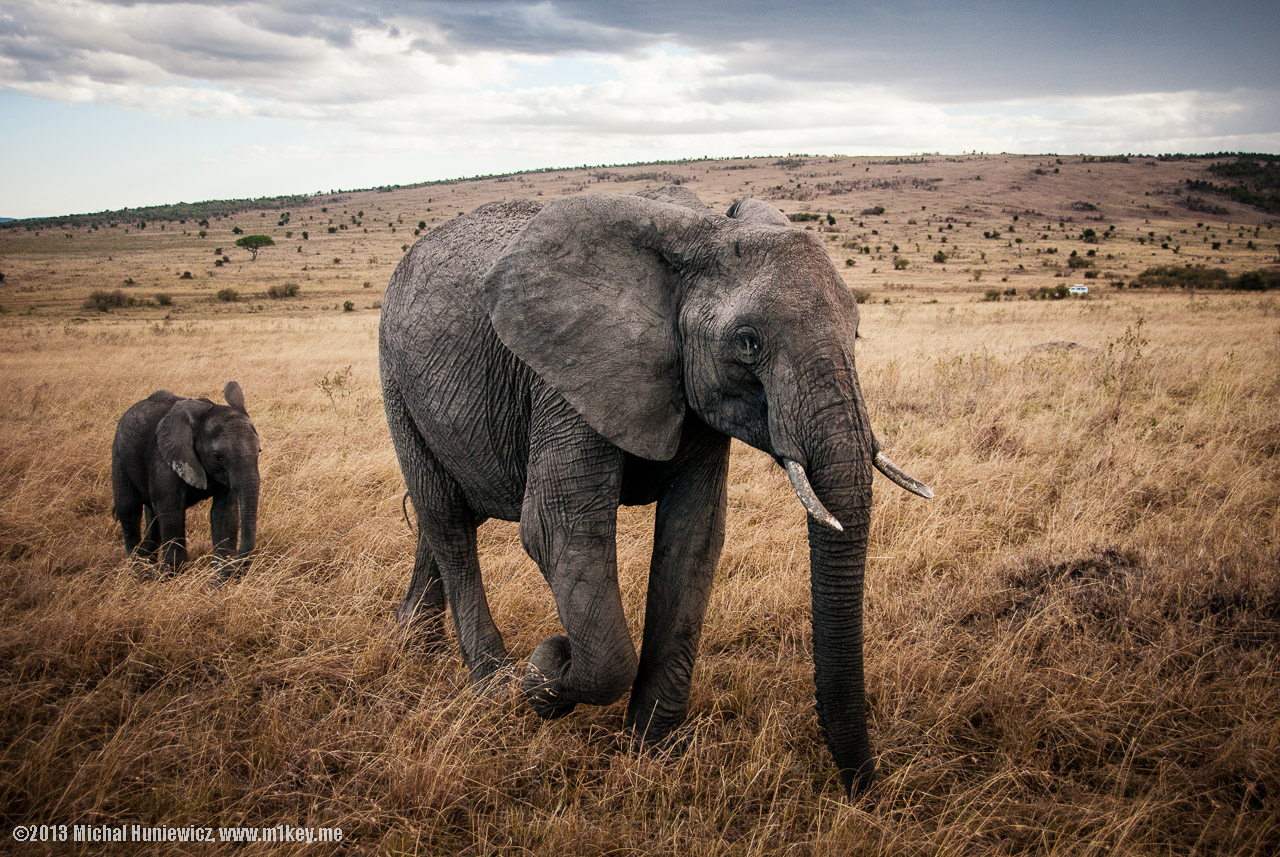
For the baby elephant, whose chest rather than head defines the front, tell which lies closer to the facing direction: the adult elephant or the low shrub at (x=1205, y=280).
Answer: the adult elephant

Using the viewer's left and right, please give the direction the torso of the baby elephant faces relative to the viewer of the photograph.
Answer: facing the viewer and to the right of the viewer

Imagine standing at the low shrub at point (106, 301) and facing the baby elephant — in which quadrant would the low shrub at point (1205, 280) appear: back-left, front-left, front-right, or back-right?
front-left

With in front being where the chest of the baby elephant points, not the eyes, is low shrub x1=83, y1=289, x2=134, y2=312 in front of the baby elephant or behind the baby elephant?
behind

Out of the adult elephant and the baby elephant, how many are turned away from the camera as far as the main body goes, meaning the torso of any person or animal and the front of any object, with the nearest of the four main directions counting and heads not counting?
0

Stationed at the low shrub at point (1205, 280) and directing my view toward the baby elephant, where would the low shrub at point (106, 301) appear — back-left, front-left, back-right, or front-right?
front-right

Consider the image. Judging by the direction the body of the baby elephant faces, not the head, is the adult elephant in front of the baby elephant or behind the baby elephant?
in front

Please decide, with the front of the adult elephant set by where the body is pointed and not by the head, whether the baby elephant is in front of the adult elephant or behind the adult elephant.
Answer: behind
